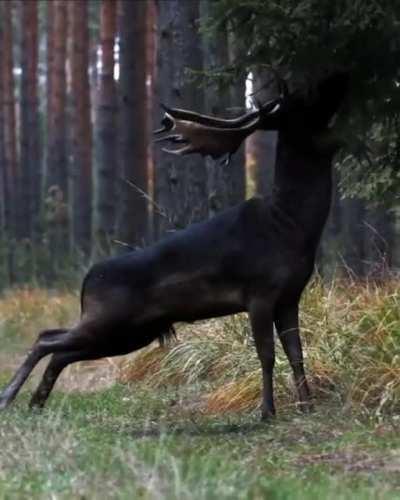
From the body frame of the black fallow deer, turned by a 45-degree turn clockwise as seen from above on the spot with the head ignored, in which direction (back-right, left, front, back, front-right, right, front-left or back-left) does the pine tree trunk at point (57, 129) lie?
back-left

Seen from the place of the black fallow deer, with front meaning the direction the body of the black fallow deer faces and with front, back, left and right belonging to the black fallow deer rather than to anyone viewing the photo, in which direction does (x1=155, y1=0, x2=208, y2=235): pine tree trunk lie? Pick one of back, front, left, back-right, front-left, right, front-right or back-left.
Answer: left

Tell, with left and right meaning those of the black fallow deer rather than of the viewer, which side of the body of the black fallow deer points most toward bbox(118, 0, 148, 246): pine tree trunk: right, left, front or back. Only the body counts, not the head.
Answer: left

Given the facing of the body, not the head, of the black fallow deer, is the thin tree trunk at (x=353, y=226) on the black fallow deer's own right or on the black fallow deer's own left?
on the black fallow deer's own left

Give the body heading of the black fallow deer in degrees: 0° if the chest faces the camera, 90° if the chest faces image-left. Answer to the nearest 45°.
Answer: approximately 270°

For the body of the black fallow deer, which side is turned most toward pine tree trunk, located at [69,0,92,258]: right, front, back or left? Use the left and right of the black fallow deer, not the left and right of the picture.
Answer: left

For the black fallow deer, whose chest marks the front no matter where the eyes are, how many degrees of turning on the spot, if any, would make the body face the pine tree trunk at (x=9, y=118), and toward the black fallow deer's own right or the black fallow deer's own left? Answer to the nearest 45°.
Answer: approximately 90° to the black fallow deer's own left

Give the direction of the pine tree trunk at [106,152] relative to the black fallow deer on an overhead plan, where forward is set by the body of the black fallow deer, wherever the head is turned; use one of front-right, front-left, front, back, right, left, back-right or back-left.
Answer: left

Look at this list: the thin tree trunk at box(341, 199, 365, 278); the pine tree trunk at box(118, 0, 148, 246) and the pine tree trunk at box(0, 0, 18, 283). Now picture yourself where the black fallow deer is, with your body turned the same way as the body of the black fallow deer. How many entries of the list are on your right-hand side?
0

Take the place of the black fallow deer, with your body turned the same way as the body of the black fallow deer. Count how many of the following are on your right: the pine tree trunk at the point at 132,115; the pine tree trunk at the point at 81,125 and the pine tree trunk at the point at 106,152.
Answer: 0
